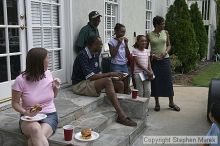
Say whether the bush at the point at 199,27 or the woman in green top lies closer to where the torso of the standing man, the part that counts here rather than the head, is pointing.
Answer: the woman in green top

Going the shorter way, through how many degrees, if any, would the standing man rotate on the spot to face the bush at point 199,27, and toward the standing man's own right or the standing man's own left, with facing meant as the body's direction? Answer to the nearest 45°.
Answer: approximately 90° to the standing man's own left

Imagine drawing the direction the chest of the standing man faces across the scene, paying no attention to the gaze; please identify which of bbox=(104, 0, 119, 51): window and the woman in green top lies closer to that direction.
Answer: the woman in green top

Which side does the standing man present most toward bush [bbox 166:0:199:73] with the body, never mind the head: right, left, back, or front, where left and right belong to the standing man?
left

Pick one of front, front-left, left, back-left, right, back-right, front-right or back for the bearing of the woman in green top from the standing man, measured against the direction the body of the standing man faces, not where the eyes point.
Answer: front-left

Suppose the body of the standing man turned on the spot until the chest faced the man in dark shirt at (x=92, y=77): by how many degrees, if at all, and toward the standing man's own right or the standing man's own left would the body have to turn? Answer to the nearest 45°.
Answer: approximately 45° to the standing man's own right

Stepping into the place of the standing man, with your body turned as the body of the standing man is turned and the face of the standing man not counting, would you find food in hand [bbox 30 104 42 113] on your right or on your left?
on your right

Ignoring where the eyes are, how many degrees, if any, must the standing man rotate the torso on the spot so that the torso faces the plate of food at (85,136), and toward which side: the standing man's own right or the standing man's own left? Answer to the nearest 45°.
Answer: approximately 45° to the standing man's own right

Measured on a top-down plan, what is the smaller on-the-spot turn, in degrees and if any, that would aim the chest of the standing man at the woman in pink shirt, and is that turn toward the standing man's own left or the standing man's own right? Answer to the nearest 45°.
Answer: approximately 45° to the standing man's own right

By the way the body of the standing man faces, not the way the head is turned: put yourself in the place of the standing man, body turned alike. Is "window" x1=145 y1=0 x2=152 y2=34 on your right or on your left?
on your left

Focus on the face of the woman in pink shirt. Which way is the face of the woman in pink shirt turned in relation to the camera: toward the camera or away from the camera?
away from the camera

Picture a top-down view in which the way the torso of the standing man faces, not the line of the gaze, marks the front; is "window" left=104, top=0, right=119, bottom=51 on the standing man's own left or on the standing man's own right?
on the standing man's own left

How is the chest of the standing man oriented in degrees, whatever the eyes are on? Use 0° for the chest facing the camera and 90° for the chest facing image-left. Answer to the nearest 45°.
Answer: approximately 315°

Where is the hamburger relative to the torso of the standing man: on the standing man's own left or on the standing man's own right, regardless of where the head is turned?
on the standing man's own right
